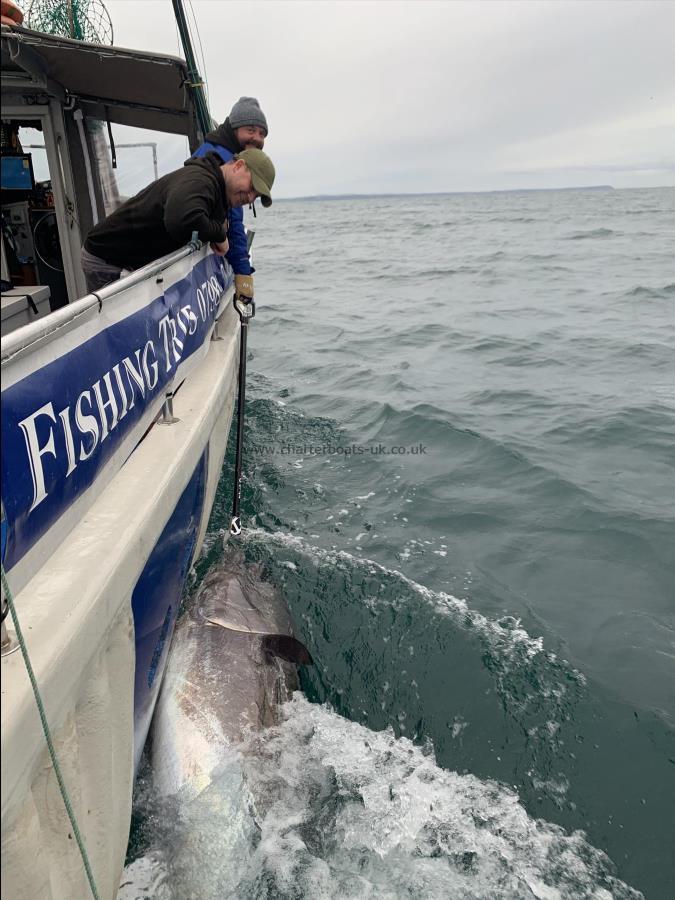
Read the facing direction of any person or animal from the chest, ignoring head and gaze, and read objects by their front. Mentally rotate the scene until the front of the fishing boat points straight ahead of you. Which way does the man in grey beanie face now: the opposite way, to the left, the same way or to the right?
to the right

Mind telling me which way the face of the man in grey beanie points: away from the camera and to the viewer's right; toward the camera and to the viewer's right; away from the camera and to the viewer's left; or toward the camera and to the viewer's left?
toward the camera and to the viewer's right

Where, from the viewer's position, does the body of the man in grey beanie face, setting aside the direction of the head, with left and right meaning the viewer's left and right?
facing the viewer and to the right of the viewer

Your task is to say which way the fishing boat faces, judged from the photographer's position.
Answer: facing away from the viewer and to the right of the viewer

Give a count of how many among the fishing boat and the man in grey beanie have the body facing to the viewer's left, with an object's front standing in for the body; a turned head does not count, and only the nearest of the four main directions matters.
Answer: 0

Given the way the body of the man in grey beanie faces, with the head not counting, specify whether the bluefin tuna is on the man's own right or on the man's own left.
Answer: on the man's own right
